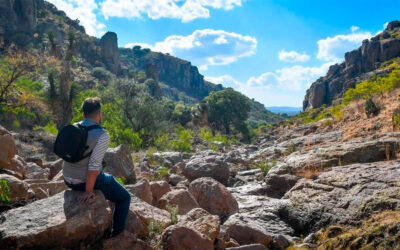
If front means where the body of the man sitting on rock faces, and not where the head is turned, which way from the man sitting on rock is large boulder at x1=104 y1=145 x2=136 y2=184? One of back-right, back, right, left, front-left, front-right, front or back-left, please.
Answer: front-left

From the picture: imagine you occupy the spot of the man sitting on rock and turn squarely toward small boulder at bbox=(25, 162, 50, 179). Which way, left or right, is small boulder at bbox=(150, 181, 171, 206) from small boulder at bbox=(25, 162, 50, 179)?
right

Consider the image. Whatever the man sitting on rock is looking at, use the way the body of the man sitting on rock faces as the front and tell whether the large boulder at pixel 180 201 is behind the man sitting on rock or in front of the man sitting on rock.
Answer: in front

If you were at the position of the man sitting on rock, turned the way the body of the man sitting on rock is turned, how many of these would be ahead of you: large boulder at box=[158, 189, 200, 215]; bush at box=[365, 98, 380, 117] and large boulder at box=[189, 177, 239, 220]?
3

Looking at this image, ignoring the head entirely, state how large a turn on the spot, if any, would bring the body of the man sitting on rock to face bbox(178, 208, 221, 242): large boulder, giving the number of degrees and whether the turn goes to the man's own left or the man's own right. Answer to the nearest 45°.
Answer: approximately 45° to the man's own right

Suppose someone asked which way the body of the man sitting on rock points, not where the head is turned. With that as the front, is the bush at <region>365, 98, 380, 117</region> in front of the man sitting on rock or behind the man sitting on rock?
in front

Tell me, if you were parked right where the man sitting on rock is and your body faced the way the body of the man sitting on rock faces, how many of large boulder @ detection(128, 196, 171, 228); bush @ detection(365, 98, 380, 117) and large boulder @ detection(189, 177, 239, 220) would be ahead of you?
3

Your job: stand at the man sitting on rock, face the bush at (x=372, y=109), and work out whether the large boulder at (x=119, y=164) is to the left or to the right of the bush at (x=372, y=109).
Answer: left

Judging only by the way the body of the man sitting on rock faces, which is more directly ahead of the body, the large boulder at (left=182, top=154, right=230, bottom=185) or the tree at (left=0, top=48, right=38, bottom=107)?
the large boulder

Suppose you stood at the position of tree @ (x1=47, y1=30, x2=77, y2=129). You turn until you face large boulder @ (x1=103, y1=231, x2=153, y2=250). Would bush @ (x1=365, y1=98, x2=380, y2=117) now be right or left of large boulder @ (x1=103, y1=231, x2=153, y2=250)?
left

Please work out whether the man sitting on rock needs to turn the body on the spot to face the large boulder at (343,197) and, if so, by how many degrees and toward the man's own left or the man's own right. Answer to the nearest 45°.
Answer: approximately 45° to the man's own right

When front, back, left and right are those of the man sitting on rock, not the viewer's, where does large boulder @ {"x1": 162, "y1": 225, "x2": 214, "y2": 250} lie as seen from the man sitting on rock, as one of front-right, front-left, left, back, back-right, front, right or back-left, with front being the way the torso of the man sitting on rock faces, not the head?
front-right

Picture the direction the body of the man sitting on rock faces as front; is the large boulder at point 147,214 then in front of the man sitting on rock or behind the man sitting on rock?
in front

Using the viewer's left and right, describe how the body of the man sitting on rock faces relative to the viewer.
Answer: facing away from the viewer and to the right of the viewer

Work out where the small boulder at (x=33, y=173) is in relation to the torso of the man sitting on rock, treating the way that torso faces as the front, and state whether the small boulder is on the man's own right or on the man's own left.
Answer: on the man's own left

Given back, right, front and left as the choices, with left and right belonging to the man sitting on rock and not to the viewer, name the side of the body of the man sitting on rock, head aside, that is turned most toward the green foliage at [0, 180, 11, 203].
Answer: left
